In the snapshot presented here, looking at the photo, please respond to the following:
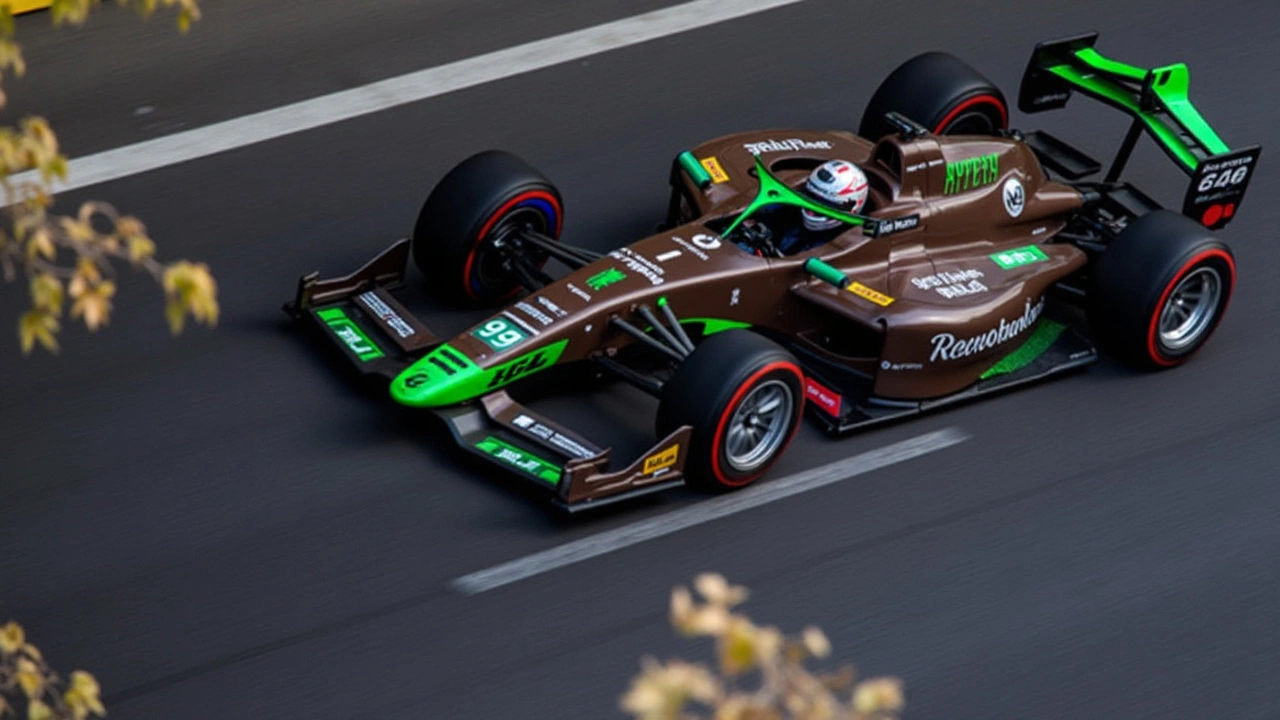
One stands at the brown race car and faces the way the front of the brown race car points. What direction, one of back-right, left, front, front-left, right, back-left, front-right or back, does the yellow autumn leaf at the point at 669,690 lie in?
front-left

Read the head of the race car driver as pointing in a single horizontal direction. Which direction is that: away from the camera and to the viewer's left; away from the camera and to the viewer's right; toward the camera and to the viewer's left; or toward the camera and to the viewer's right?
toward the camera and to the viewer's left

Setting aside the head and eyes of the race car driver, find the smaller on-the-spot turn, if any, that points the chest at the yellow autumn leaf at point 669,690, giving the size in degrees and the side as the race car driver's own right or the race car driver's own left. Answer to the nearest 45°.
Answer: approximately 45° to the race car driver's own left

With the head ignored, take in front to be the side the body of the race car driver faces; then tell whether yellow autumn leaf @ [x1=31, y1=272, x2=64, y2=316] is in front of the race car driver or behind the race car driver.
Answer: in front

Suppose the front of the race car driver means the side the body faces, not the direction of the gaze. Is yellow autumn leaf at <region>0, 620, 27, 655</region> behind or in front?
in front

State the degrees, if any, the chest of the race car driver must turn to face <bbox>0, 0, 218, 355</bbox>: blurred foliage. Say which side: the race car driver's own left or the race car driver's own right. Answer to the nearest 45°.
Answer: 0° — they already face it

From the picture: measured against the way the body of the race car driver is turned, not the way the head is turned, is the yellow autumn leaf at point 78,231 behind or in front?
in front

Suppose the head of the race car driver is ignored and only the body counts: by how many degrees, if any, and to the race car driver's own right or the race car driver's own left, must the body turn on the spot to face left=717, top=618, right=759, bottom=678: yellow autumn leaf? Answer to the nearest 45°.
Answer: approximately 45° to the race car driver's own left

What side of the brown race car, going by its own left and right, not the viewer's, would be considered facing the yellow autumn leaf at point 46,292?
front

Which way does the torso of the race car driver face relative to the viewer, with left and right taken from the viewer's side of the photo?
facing the viewer and to the left of the viewer
